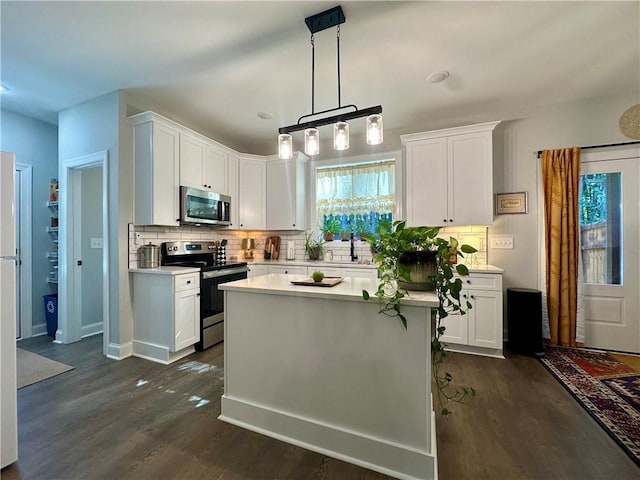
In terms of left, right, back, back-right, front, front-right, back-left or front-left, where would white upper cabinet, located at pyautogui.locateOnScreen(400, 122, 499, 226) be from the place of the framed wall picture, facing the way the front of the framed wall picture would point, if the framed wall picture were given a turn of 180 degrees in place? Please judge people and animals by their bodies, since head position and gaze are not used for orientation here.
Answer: back-left

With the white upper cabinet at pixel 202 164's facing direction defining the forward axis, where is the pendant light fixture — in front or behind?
in front

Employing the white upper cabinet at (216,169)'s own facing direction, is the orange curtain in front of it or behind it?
in front

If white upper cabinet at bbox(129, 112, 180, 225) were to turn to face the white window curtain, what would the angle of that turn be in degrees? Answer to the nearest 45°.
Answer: approximately 45° to its left

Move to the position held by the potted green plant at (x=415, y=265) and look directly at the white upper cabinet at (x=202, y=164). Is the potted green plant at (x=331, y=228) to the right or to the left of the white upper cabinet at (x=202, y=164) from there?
right

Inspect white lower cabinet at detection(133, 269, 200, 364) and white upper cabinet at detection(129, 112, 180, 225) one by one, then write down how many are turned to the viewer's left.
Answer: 0

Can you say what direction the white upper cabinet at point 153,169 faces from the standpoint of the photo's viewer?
facing the viewer and to the right of the viewer

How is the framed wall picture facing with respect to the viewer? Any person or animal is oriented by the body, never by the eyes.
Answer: toward the camera
